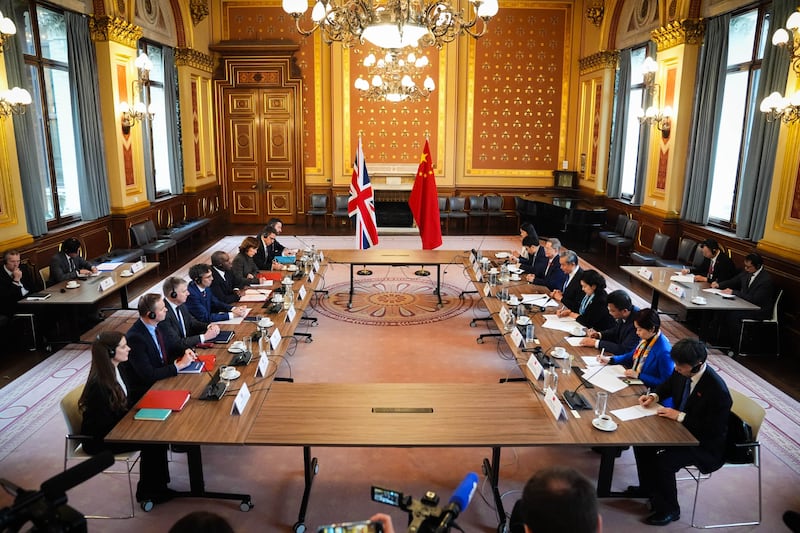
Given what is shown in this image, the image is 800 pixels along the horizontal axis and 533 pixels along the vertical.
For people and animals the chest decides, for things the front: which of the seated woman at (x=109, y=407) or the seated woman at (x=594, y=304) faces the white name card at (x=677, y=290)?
the seated woman at (x=109, y=407)

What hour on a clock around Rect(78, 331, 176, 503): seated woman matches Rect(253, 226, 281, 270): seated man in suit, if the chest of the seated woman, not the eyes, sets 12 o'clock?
The seated man in suit is roughly at 10 o'clock from the seated woman.

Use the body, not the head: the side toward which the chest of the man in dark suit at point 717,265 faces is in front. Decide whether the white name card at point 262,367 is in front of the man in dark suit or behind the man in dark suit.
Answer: in front

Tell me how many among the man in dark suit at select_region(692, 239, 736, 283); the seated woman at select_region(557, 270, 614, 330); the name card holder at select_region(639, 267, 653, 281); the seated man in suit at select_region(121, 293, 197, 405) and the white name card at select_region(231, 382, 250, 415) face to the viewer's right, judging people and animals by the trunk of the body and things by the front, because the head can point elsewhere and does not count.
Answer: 2

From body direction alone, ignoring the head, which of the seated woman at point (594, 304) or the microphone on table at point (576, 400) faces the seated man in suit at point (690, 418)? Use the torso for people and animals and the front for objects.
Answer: the microphone on table

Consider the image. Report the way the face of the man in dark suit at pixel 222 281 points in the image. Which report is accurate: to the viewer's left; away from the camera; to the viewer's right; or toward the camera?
to the viewer's right

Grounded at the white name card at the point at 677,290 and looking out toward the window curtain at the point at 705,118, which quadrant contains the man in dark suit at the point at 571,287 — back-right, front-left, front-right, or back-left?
back-left

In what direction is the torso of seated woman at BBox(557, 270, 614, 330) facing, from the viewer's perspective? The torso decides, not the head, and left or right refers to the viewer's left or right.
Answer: facing to the left of the viewer

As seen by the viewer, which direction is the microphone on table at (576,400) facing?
to the viewer's right

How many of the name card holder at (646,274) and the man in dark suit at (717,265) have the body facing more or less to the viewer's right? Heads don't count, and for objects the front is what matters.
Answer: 0

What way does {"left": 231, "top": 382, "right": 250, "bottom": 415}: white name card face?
to the viewer's right

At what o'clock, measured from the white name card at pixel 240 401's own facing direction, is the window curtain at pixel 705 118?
The window curtain is roughly at 11 o'clock from the white name card.

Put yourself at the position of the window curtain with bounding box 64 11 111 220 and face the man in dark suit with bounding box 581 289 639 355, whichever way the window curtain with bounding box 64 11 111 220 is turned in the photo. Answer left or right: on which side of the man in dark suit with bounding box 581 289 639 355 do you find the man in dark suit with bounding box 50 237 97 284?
right

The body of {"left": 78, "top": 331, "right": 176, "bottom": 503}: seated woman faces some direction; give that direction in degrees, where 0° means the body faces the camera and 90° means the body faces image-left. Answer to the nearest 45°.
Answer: approximately 270°

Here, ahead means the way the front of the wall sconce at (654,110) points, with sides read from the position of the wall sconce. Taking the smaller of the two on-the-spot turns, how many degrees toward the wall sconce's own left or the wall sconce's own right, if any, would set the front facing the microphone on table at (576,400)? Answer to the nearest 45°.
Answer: approximately 45° to the wall sconce's own left

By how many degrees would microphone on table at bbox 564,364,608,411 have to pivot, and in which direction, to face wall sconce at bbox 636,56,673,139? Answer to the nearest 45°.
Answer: approximately 90° to its left

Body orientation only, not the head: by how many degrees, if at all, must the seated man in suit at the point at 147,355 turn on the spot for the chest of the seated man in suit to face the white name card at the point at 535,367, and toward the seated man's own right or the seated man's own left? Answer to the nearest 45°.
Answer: approximately 45° to the seated man's own right

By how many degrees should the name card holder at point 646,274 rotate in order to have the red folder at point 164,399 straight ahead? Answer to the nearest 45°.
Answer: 0° — it already faces it

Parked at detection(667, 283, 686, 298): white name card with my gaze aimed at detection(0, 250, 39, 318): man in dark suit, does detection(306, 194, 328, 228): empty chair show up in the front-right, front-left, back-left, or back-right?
front-right
